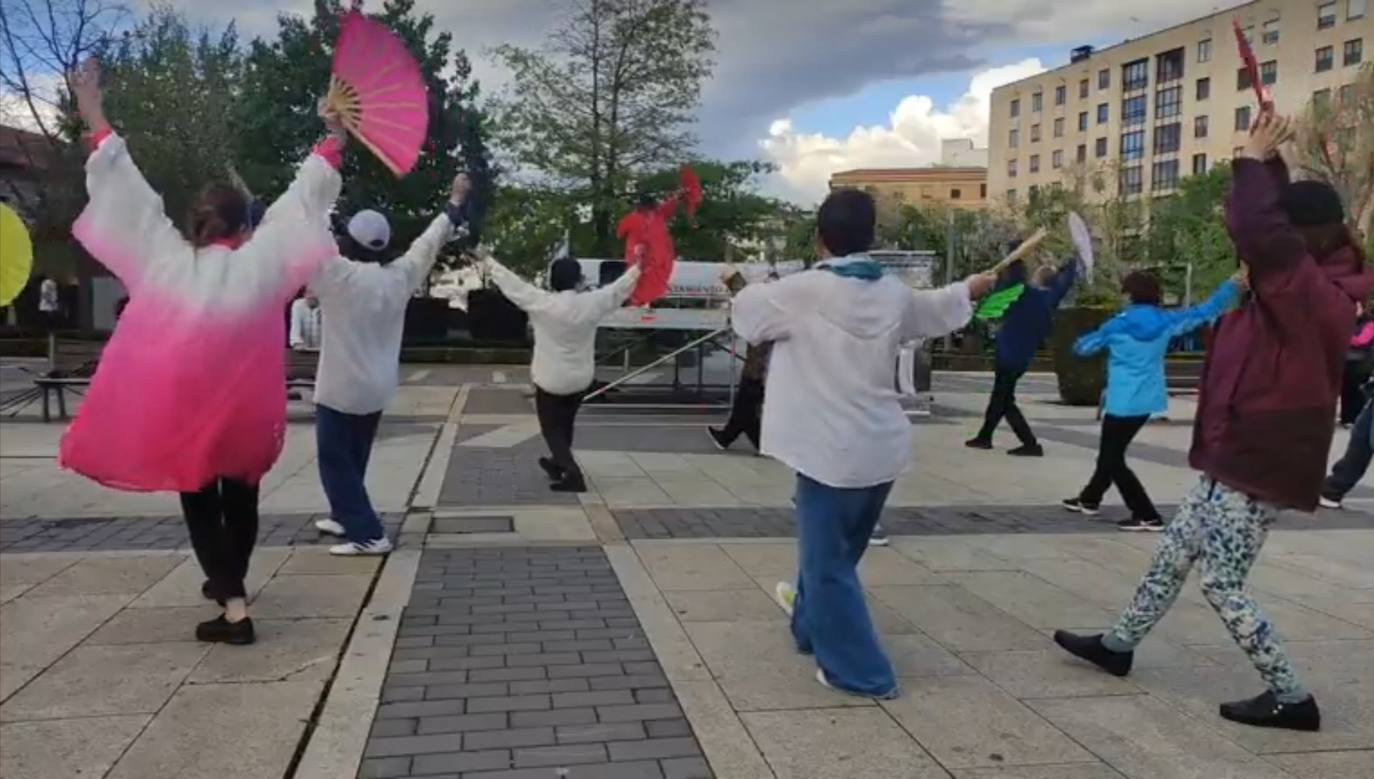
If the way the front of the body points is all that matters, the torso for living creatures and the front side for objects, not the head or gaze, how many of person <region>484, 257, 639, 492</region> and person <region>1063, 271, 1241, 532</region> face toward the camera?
0

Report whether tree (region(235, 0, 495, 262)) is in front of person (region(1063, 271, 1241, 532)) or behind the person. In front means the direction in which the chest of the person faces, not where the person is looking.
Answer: in front

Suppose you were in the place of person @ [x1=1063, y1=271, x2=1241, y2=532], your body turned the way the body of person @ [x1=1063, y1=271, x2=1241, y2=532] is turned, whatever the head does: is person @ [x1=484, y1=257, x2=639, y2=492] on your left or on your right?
on your left

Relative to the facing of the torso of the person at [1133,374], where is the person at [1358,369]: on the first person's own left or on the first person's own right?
on the first person's own right

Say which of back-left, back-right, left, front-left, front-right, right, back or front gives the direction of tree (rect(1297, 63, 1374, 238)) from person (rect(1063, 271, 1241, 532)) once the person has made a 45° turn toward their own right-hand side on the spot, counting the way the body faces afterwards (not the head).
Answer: front

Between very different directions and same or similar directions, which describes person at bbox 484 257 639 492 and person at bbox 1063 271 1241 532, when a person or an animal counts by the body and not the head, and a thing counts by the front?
same or similar directions

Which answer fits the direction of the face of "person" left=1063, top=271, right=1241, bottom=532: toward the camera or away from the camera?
away from the camera

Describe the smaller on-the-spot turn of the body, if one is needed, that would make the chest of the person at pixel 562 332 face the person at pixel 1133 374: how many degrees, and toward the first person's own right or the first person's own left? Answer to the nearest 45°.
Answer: approximately 90° to the first person's own right

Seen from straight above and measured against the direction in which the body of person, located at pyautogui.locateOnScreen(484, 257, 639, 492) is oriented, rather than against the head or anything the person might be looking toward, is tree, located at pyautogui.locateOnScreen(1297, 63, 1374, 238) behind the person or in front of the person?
in front

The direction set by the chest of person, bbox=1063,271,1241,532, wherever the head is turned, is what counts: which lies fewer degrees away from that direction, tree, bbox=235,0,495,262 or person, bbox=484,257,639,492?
the tree

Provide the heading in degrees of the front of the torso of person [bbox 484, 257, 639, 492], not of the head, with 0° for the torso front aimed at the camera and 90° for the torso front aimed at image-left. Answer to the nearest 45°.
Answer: approximately 180°

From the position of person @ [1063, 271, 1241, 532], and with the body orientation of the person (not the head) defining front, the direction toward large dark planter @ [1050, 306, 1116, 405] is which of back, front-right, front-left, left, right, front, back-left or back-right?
front-right

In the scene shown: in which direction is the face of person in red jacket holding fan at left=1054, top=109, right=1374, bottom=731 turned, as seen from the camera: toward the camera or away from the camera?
away from the camera

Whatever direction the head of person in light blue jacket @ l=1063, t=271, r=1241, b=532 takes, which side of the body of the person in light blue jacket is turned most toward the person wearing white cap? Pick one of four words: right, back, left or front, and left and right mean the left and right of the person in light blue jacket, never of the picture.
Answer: left

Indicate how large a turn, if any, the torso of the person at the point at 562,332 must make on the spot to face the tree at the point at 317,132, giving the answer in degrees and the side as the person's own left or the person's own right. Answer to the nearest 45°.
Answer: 0° — they already face it
